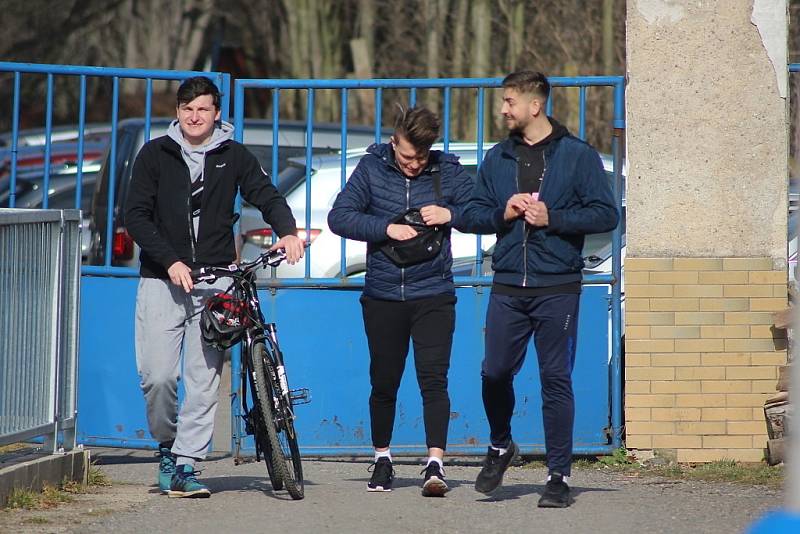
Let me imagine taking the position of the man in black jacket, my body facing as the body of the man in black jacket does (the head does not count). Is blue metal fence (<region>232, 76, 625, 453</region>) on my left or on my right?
on my left

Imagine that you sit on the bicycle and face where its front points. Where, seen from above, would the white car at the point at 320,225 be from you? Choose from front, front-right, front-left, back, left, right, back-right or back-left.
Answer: back

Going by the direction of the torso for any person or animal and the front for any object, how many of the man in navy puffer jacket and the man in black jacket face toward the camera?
2

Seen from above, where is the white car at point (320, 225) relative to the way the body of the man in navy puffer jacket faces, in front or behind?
behind

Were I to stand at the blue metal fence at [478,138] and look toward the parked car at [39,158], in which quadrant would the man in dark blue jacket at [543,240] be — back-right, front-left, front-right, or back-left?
back-left

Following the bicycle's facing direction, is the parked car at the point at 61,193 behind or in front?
behind
